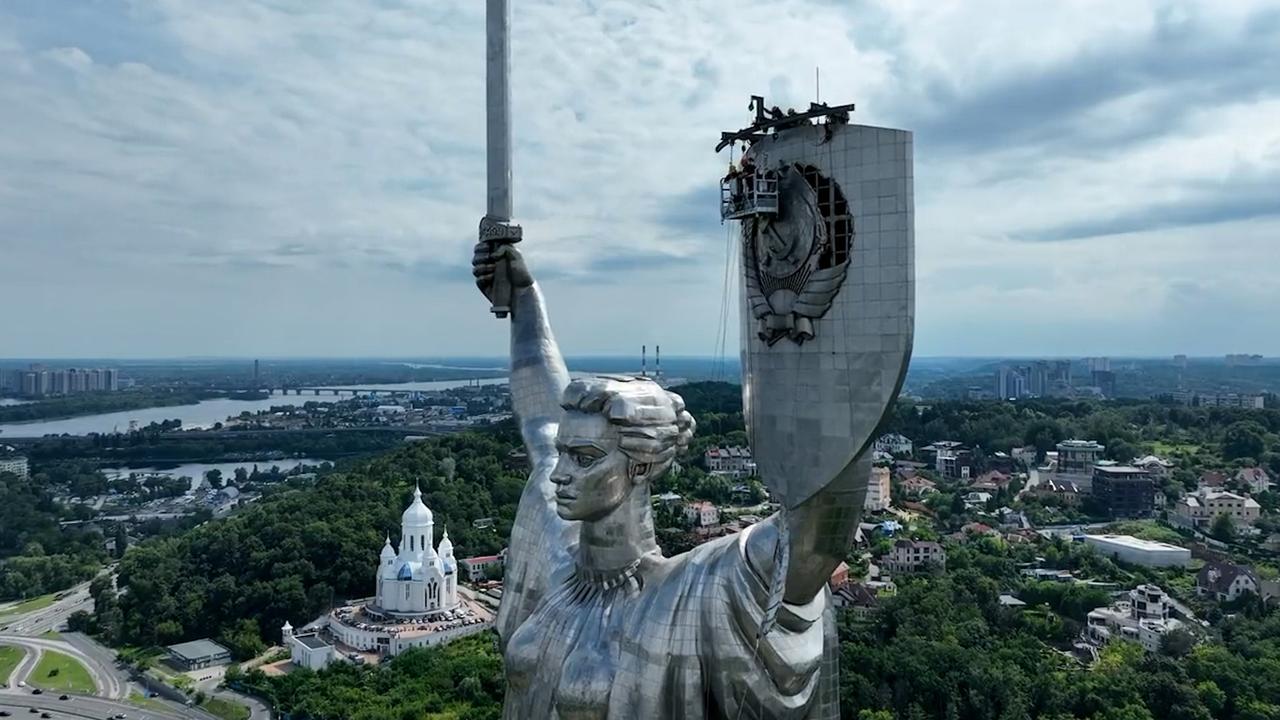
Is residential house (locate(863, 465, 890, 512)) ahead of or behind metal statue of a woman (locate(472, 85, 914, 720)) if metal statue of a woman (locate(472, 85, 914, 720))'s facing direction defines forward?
behind

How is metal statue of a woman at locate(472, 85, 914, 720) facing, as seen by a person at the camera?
facing the viewer and to the left of the viewer

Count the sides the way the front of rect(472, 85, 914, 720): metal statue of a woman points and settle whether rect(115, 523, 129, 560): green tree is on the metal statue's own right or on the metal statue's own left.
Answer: on the metal statue's own right

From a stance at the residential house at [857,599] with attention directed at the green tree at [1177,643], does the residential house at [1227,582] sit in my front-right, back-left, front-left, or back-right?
front-left

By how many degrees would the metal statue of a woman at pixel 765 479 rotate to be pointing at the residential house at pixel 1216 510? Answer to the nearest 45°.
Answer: approximately 180°
